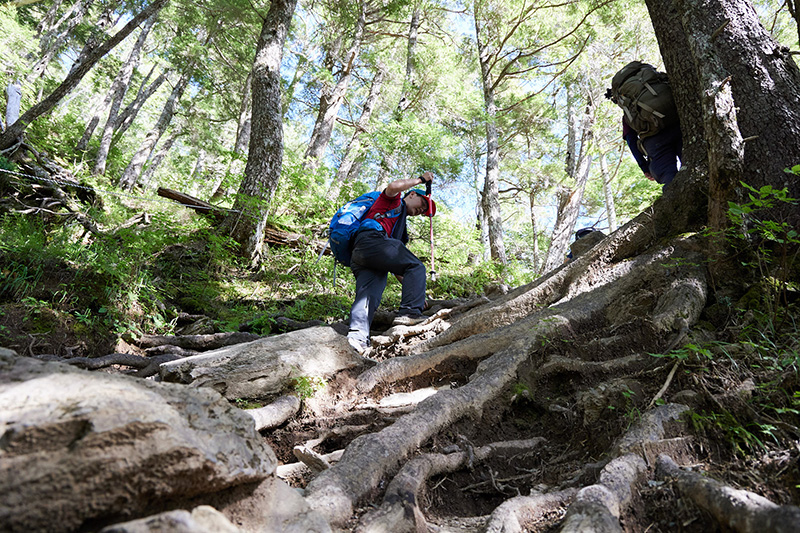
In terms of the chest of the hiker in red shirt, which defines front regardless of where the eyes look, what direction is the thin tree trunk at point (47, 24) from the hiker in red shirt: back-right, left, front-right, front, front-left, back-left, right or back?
back-left

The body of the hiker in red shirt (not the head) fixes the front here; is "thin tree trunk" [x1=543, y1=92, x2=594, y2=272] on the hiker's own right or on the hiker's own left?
on the hiker's own left

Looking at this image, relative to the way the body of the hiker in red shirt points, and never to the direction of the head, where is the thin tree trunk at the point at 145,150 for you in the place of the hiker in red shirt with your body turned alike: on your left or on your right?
on your left

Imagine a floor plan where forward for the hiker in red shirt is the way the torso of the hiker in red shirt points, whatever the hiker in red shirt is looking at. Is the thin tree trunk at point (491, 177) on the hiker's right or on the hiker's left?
on the hiker's left

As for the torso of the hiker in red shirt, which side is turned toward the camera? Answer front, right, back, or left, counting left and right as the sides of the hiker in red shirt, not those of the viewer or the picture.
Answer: right

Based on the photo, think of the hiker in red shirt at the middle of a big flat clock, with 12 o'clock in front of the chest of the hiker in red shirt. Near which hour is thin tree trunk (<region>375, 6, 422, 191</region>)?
The thin tree trunk is roughly at 9 o'clock from the hiker in red shirt.

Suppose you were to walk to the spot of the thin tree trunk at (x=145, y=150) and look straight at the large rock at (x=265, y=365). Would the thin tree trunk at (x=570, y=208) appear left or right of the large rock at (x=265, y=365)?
left

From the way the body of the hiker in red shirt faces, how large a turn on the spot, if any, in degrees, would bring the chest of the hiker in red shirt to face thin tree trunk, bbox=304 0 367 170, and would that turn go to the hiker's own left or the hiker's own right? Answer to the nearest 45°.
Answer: approximately 90° to the hiker's own left
